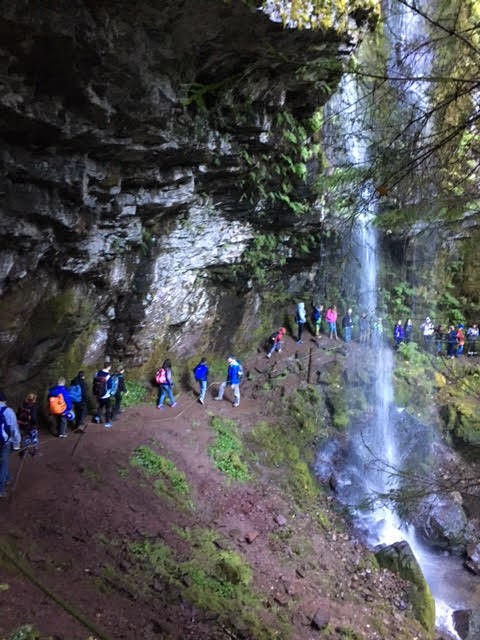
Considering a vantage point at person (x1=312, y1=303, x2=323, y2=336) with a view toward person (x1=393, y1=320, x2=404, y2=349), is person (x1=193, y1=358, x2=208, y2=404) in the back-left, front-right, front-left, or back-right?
back-right

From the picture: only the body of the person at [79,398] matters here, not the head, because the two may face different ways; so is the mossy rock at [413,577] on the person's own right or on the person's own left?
on the person's own right

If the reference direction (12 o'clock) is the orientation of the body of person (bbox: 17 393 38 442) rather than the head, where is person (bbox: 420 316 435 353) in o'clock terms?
person (bbox: 420 316 435 353) is roughly at 1 o'clock from person (bbox: 17 393 38 442).

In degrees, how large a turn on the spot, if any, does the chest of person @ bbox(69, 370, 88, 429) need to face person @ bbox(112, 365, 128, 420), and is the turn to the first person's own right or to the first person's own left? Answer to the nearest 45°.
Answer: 0° — they already face them

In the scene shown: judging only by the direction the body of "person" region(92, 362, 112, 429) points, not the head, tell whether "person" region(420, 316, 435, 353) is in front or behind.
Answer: in front

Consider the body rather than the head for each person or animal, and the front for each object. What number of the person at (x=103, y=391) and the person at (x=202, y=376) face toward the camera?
0

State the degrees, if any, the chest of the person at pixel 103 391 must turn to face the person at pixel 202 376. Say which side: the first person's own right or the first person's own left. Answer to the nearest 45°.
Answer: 0° — they already face them

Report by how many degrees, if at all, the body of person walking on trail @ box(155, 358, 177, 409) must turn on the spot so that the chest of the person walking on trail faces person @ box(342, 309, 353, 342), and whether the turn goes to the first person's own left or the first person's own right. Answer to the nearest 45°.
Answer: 0° — they already face them
